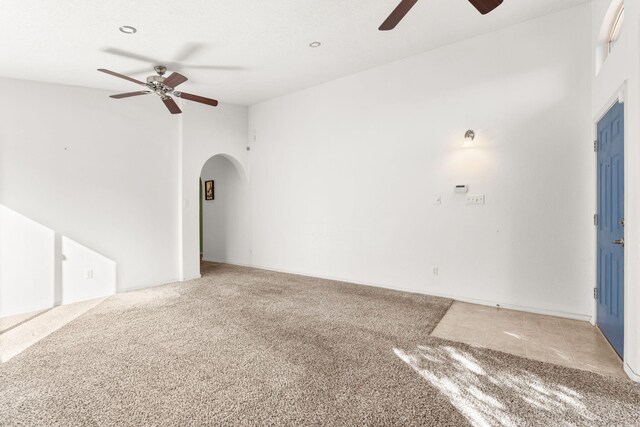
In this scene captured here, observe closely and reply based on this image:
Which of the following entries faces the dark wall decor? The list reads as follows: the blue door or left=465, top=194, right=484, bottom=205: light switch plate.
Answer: the blue door

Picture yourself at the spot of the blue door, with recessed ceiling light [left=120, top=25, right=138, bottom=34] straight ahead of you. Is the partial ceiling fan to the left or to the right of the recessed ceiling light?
left

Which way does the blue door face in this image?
to the viewer's left

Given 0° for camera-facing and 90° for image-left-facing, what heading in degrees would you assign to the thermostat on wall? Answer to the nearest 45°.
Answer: approximately 0°

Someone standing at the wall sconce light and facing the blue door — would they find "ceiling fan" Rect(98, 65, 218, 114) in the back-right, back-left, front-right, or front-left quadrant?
back-right

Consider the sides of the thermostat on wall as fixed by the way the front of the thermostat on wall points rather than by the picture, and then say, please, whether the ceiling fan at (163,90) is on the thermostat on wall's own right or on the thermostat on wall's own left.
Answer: on the thermostat on wall's own right

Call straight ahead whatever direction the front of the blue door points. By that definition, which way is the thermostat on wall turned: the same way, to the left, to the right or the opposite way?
to the left

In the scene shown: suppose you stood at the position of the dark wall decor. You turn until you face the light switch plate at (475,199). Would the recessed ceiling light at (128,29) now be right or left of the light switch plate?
right

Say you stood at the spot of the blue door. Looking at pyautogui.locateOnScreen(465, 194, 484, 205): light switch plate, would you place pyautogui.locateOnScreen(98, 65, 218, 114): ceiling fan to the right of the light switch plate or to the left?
left

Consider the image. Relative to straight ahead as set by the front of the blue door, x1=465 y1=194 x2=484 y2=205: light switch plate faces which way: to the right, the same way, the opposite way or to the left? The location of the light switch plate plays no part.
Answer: to the left

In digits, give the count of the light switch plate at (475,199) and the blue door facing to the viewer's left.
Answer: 1

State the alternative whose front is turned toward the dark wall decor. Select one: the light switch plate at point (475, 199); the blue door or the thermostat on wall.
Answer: the blue door
